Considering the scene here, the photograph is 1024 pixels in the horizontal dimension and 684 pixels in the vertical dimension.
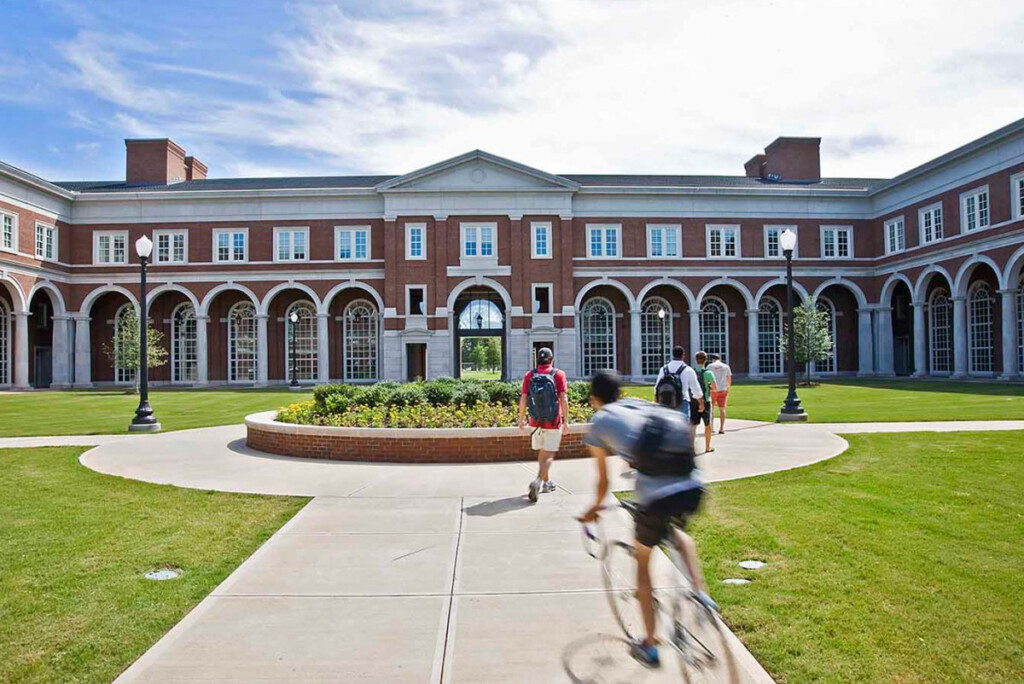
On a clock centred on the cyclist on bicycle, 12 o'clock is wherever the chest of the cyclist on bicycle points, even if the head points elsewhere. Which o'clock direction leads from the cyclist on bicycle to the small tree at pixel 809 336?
The small tree is roughly at 2 o'clock from the cyclist on bicycle.

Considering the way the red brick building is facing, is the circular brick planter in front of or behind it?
in front

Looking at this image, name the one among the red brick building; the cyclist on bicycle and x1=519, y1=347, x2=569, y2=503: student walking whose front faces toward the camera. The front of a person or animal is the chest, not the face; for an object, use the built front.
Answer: the red brick building

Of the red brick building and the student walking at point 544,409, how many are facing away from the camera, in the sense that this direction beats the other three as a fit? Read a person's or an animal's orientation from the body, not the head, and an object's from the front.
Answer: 1

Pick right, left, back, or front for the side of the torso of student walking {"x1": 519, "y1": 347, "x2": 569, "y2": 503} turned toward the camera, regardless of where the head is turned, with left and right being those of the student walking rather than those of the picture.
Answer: back

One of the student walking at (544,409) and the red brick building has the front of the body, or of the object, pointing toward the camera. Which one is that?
the red brick building

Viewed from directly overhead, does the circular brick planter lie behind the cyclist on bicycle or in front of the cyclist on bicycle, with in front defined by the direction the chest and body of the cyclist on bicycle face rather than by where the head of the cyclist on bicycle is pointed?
in front

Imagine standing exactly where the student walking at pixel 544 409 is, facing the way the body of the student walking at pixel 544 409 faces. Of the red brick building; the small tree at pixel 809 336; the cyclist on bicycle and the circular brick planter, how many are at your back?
1

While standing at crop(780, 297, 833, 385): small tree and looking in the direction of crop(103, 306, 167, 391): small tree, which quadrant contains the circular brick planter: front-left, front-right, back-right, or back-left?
front-left

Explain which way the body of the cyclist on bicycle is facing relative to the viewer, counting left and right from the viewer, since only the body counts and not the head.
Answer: facing away from the viewer and to the left of the viewer

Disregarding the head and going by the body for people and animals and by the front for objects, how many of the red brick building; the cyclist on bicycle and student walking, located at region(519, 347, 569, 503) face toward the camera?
1

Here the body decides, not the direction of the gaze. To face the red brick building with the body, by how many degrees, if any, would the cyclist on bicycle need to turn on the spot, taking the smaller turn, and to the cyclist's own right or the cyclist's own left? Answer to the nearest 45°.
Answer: approximately 45° to the cyclist's own right

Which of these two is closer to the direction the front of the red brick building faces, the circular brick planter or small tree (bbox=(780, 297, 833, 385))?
the circular brick planter

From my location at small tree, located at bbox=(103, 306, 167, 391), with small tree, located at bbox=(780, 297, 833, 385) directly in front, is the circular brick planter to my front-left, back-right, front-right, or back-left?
front-right

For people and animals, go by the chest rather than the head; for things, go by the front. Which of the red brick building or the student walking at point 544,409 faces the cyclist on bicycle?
the red brick building

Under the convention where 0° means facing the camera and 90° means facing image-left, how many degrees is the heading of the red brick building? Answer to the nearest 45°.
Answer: approximately 0°

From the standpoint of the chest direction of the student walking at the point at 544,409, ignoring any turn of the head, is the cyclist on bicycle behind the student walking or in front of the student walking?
behind

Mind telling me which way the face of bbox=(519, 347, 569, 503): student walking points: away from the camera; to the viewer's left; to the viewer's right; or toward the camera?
away from the camera

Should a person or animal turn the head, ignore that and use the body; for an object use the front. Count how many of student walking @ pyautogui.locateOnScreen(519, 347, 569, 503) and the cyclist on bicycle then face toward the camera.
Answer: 0

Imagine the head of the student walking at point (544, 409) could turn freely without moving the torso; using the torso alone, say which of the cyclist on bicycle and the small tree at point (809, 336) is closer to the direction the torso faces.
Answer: the small tree
